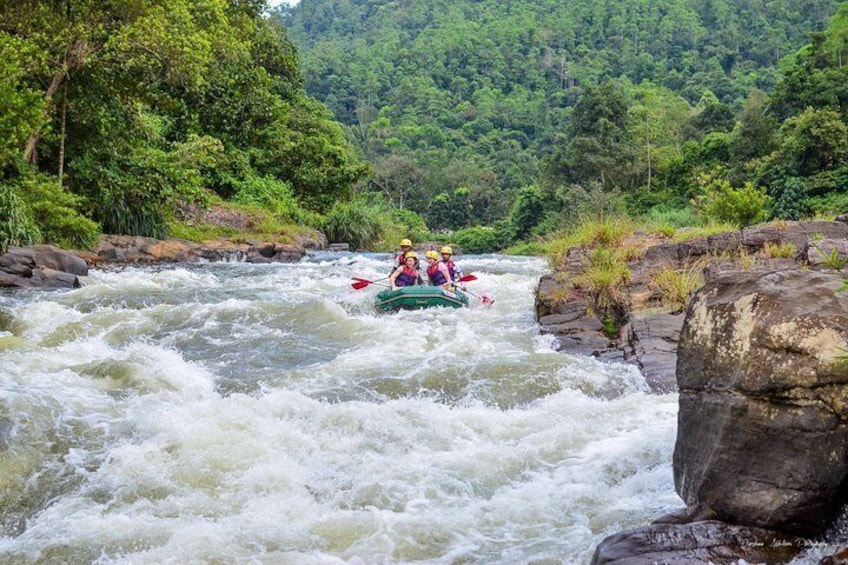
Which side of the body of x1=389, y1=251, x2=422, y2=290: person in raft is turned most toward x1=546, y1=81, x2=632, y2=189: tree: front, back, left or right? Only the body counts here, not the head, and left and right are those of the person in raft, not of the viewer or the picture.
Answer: back

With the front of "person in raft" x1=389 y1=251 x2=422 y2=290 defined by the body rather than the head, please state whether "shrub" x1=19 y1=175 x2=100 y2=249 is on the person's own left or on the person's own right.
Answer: on the person's own right

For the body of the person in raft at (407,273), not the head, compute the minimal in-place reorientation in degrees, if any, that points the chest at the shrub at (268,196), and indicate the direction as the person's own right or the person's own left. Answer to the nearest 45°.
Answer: approximately 180°

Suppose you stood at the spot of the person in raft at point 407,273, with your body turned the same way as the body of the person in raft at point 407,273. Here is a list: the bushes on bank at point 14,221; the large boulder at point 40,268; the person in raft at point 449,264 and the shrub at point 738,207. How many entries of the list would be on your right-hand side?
2

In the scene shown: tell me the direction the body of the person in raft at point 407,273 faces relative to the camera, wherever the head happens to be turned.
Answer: toward the camera

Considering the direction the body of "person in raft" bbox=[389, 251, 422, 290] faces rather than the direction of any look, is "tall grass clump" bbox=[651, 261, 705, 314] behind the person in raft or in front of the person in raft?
in front

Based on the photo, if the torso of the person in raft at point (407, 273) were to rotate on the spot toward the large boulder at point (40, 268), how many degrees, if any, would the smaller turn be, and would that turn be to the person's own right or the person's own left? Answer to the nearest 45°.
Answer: approximately 90° to the person's own right

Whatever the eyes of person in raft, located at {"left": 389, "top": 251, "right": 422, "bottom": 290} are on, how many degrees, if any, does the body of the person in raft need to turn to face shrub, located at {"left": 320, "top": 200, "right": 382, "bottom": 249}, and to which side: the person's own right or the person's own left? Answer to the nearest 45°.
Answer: approximately 180°

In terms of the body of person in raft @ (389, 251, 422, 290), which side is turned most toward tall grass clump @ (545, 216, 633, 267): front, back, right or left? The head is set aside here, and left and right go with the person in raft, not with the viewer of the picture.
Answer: left

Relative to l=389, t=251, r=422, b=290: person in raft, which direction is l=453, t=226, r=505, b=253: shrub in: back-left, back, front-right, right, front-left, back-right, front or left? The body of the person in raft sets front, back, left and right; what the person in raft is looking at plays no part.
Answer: back

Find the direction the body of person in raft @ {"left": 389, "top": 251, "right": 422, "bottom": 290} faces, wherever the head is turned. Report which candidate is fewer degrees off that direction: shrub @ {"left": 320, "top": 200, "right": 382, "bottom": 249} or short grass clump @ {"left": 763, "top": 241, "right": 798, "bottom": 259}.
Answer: the short grass clump

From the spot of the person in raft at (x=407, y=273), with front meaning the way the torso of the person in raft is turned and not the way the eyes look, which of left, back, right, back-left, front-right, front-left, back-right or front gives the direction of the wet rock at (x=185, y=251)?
back-right

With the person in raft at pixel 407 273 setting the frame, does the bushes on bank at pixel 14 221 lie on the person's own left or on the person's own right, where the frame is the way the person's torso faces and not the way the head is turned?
on the person's own right

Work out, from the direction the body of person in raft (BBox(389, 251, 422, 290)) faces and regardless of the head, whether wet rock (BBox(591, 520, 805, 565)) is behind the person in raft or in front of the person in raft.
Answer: in front

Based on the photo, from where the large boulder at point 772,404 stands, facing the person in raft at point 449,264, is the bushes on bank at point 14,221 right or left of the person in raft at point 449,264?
left
